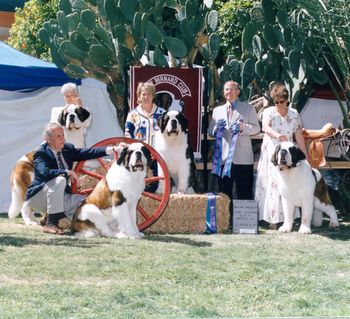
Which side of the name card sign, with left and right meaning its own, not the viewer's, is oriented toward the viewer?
front

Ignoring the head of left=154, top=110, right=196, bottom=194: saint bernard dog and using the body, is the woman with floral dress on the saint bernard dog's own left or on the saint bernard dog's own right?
on the saint bernard dog's own left

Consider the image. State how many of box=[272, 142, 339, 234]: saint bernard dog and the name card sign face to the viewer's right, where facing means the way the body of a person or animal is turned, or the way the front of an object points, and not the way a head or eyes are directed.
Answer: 0

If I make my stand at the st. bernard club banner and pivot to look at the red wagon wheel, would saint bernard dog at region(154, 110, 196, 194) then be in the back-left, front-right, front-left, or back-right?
front-left

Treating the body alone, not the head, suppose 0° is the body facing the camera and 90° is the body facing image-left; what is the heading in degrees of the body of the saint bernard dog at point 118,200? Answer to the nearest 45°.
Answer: approximately 315°

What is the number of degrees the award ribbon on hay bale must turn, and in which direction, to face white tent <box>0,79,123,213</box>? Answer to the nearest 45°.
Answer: approximately 135° to its right

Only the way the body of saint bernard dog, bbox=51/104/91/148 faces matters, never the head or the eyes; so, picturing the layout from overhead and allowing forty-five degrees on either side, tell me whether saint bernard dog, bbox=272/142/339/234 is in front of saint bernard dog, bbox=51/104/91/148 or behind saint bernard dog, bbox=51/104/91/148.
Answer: in front

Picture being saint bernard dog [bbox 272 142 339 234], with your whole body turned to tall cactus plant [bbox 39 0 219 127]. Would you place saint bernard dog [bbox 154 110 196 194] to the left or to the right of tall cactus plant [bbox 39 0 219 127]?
left

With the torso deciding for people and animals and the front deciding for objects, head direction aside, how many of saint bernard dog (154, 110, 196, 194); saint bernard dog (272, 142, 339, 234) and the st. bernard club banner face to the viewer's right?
0

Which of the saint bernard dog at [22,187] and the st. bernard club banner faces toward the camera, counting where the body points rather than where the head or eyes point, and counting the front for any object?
the st. bernard club banner

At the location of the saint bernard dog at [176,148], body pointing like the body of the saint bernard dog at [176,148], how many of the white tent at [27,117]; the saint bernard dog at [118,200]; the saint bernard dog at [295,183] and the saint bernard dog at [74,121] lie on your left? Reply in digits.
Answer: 1

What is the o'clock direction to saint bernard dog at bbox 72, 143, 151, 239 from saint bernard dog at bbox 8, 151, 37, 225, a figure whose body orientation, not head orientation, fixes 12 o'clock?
saint bernard dog at bbox 72, 143, 151, 239 is roughly at 2 o'clock from saint bernard dog at bbox 8, 151, 37, 225.

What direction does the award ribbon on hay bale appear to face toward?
toward the camera

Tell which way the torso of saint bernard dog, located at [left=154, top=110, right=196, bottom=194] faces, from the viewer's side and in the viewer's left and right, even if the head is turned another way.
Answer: facing the viewer

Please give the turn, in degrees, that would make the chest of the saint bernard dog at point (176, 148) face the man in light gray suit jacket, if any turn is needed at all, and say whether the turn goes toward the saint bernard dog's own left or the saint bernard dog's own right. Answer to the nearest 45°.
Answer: approximately 135° to the saint bernard dog's own left

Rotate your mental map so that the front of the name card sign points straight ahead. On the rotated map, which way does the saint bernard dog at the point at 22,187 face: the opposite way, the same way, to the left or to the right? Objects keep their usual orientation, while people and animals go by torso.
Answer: to the left
